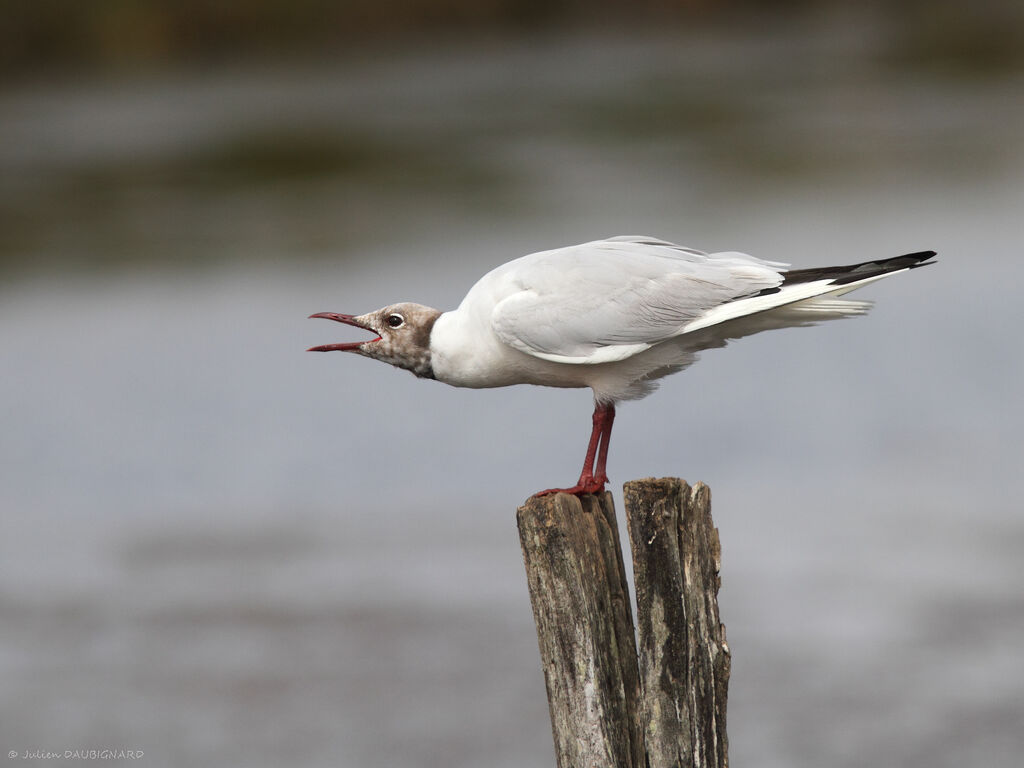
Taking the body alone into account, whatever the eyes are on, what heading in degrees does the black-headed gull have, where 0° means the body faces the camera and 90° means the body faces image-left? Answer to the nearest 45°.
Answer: approximately 90°
